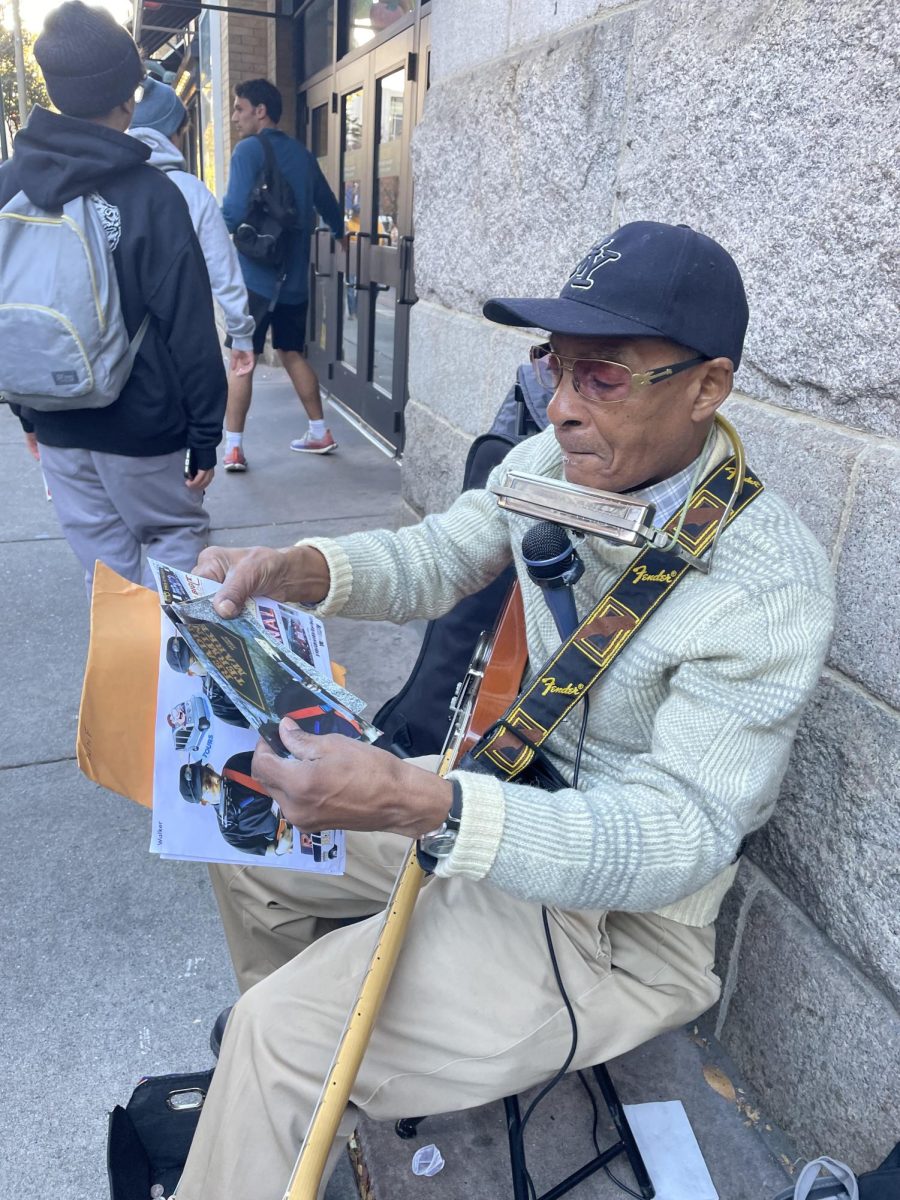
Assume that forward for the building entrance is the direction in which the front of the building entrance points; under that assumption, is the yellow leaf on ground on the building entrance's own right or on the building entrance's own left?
on the building entrance's own left

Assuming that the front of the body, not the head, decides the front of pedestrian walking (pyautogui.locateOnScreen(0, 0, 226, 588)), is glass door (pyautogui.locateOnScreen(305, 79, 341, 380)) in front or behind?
in front

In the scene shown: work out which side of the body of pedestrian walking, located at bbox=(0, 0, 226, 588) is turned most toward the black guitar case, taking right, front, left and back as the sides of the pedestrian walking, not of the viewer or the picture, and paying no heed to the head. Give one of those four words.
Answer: right

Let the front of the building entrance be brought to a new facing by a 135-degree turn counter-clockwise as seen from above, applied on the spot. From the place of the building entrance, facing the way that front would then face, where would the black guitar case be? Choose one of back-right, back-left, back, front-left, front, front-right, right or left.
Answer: right

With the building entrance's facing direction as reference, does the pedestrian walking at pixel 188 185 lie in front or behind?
in front

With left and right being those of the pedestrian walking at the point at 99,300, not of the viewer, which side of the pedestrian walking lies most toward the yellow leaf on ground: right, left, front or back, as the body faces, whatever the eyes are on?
right

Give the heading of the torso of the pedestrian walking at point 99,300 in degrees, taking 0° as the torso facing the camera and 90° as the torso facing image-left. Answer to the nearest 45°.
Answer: approximately 225°

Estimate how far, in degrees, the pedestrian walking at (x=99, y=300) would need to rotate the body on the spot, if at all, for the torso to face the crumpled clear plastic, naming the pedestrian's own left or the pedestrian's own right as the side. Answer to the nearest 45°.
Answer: approximately 135° to the pedestrian's own right

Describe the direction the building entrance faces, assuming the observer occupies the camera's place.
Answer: facing the viewer and to the left of the viewer

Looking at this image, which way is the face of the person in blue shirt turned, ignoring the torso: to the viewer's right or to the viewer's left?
to the viewer's left

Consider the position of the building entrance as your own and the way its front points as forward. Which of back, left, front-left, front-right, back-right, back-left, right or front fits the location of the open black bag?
front-left

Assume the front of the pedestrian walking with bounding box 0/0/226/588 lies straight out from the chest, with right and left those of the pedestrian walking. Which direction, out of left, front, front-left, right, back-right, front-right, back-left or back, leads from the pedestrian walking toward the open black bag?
back-right

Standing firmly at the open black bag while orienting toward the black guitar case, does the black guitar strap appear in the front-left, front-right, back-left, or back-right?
front-right
